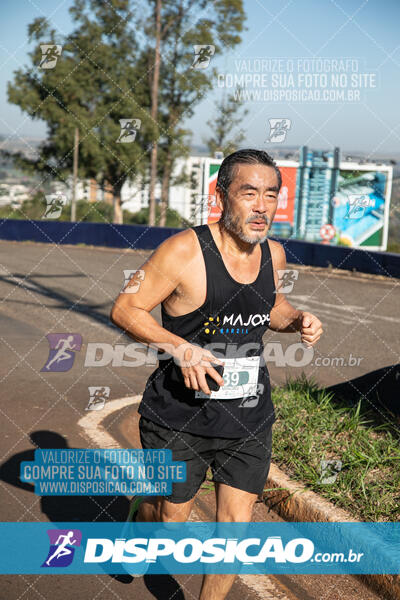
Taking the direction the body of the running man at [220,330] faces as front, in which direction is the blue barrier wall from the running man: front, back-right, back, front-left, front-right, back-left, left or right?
back-left

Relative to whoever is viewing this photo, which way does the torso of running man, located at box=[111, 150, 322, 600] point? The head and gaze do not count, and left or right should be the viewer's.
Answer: facing the viewer and to the right of the viewer
